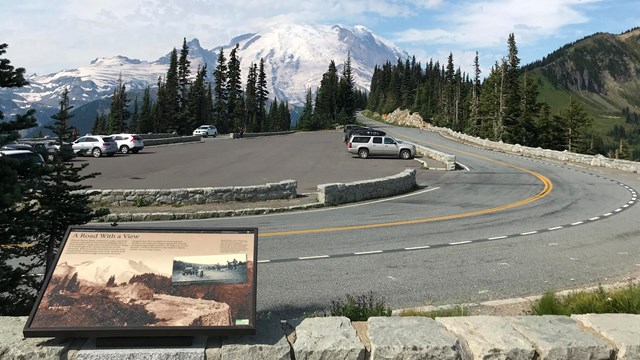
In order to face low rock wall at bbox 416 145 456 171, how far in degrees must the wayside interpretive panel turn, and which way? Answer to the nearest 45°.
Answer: approximately 135° to its left

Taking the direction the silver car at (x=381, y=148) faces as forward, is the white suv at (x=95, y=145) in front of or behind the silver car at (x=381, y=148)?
behind

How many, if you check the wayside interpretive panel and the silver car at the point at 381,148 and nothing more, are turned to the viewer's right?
1

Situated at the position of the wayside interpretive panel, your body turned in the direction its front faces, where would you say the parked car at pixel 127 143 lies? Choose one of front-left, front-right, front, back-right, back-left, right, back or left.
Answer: back

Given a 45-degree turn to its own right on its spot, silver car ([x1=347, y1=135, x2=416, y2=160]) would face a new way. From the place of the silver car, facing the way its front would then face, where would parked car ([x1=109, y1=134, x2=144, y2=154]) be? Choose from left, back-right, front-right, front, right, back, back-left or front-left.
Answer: back-right

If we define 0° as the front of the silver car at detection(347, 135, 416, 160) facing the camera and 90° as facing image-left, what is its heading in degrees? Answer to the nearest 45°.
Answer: approximately 270°

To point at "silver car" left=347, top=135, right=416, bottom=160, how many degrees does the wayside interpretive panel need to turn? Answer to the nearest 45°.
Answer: approximately 135° to its left

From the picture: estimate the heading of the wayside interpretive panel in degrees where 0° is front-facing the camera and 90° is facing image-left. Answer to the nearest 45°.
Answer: approximately 0°

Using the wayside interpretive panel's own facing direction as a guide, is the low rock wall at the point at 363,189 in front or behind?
behind

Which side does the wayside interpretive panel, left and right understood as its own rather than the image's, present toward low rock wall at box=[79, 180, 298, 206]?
back

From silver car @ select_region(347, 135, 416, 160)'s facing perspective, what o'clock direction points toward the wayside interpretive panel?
The wayside interpretive panel is roughly at 3 o'clock from the silver car.
